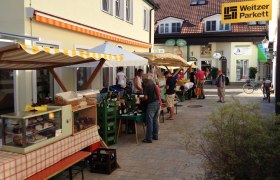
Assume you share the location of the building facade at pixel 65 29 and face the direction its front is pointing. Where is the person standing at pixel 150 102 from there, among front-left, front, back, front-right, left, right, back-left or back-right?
front

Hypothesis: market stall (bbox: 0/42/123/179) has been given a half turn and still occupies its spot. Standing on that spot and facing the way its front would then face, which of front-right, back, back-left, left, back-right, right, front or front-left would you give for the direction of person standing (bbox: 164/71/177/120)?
right

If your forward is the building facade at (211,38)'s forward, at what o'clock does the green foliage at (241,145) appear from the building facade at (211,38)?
The green foliage is roughly at 12 o'clock from the building facade.

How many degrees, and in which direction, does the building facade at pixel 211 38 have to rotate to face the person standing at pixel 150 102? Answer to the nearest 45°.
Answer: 0° — it already faces them

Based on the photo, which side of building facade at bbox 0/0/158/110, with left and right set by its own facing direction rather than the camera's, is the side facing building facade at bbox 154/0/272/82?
left

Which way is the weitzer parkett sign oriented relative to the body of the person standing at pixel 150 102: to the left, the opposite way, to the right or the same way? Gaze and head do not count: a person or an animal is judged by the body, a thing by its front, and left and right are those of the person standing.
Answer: to the left

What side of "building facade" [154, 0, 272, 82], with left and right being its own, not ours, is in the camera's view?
front

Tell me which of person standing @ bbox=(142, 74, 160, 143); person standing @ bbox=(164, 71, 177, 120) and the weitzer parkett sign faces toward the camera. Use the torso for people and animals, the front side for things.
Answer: the weitzer parkett sign

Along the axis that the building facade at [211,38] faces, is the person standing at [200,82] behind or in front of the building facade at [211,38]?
in front

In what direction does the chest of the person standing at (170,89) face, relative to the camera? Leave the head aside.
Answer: to the viewer's left

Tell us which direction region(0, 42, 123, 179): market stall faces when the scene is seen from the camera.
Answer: facing the viewer and to the right of the viewer

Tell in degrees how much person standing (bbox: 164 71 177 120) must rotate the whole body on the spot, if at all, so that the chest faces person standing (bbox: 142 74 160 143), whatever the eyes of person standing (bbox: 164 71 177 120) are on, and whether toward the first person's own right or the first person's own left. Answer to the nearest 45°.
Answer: approximately 90° to the first person's own left

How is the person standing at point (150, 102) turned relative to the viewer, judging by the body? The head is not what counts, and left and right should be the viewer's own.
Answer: facing to the left of the viewer

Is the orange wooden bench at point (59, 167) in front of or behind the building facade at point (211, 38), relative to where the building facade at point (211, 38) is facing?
in front

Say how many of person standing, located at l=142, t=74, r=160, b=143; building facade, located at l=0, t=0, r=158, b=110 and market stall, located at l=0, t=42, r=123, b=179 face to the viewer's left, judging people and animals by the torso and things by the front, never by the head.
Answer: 1

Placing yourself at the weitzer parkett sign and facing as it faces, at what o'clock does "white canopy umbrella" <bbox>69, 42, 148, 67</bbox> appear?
The white canopy umbrella is roughly at 2 o'clock from the weitzer parkett sign.
